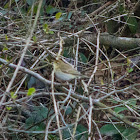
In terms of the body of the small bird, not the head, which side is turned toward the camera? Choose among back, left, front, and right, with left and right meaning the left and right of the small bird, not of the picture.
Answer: left
